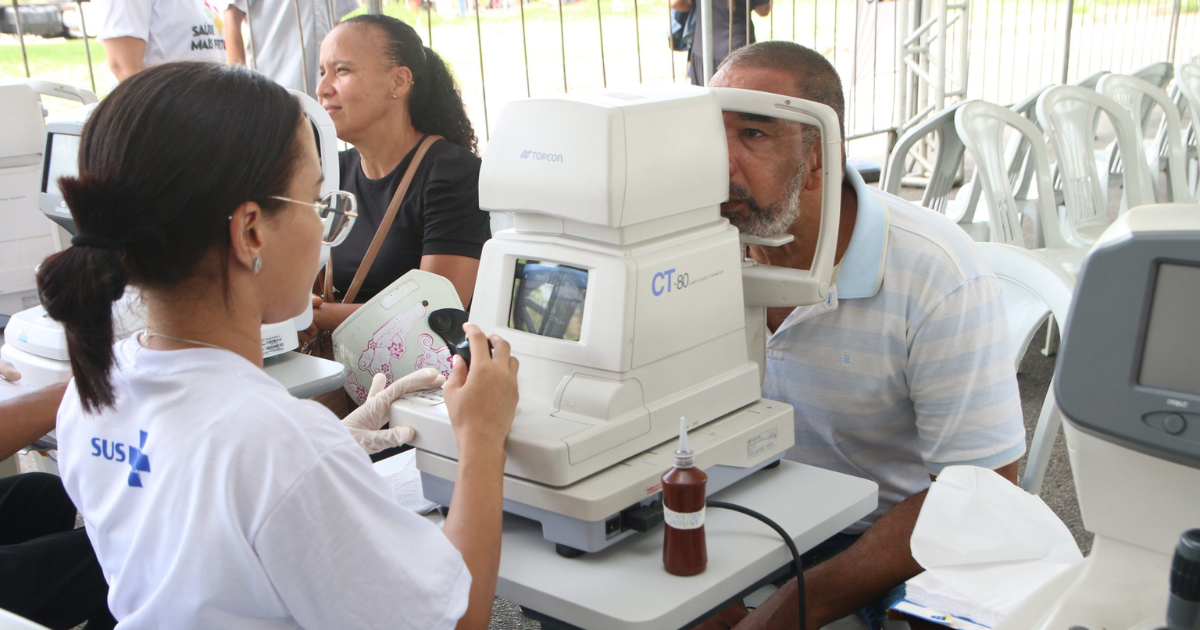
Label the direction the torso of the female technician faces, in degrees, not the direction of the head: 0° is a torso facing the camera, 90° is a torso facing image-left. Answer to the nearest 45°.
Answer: approximately 225°

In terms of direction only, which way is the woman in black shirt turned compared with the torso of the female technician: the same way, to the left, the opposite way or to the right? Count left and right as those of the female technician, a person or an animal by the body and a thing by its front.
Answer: the opposite way

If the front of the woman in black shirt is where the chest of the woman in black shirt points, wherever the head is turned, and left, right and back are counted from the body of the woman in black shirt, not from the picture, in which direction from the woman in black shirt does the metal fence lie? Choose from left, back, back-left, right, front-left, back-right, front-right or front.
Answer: back

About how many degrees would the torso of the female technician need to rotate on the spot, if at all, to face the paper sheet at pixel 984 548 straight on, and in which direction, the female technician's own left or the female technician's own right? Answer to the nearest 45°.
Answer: approximately 90° to the female technician's own right

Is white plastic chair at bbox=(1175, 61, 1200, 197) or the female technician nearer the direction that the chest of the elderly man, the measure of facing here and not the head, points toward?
the female technician

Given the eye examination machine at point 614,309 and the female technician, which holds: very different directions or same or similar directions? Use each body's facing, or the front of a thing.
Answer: very different directions

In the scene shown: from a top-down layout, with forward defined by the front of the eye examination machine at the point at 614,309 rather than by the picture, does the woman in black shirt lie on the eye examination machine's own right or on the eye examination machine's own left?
on the eye examination machine's own right

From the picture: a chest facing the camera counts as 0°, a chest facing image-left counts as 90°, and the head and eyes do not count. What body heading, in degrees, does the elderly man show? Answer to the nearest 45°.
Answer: approximately 45°

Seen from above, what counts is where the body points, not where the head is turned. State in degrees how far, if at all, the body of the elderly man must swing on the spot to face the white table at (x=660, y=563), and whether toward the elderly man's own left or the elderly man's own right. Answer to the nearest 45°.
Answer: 0° — they already face it

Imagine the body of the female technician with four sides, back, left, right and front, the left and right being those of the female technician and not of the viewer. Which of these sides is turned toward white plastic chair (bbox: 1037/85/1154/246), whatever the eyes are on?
front

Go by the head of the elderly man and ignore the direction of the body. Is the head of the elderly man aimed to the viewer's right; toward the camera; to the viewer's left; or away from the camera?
to the viewer's left
